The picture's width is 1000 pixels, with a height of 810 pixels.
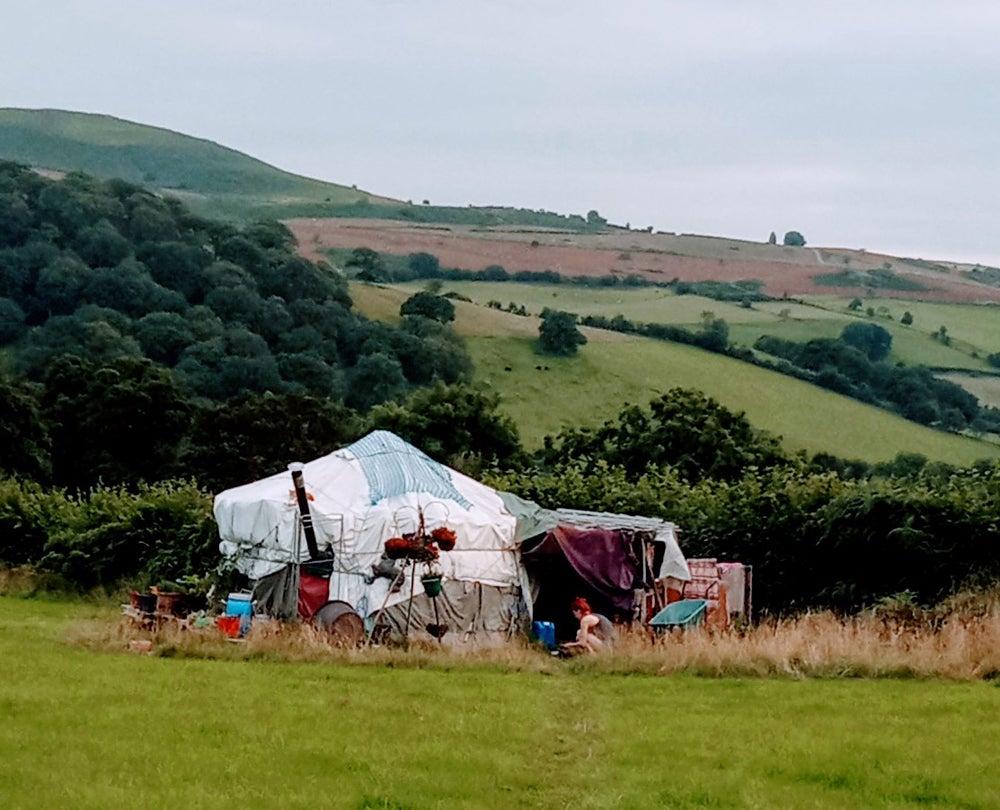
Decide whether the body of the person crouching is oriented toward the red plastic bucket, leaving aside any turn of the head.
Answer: yes

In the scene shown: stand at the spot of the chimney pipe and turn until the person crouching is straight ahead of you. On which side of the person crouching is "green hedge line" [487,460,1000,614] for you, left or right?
left

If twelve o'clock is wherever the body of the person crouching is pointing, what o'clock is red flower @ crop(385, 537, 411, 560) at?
The red flower is roughly at 12 o'clock from the person crouching.

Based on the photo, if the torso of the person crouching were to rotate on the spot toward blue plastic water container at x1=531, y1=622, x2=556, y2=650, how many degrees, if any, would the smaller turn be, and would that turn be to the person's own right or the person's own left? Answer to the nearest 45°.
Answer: approximately 45° to the person's own right

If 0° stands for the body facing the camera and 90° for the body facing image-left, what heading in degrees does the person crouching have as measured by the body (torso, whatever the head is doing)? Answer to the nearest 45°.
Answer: approximately 90°

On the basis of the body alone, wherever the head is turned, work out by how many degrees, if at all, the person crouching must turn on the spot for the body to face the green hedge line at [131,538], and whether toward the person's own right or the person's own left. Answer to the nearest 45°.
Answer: approximately 45° to the person's own right

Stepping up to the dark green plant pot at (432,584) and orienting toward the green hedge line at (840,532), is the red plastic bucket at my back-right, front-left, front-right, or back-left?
back-left
